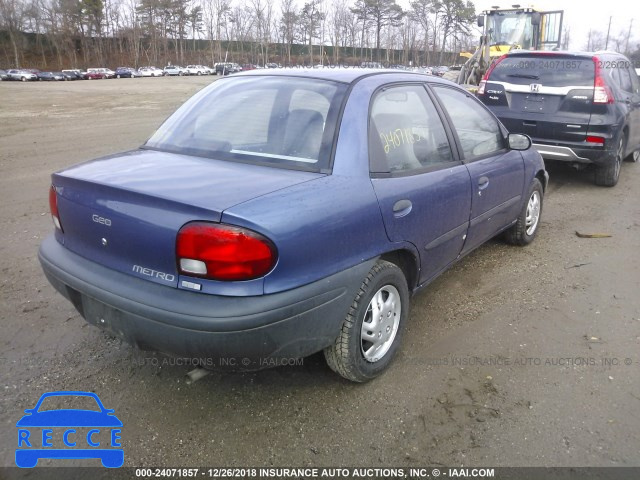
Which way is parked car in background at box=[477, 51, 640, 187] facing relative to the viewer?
away from the camera

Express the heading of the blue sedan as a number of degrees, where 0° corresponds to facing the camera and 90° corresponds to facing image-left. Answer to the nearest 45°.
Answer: approximately 225°
